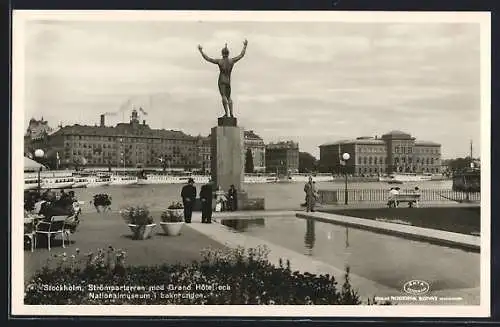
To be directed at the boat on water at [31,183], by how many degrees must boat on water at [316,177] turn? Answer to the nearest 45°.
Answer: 0° — it already faces it

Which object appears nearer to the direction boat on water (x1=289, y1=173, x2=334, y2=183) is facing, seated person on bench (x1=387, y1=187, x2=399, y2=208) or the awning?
the awning

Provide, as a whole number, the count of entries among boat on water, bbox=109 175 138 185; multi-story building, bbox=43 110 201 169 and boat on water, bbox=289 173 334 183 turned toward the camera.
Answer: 1

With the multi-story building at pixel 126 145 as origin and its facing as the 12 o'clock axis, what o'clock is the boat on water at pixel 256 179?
The boat on water is roughly at 9 o'clock from the multi-story building.

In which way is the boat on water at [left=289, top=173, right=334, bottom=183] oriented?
to the viewer's left

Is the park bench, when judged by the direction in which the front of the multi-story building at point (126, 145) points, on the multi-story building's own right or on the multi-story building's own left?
on the multi-story building's own left

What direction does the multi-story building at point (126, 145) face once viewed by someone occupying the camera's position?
facing the viewer
